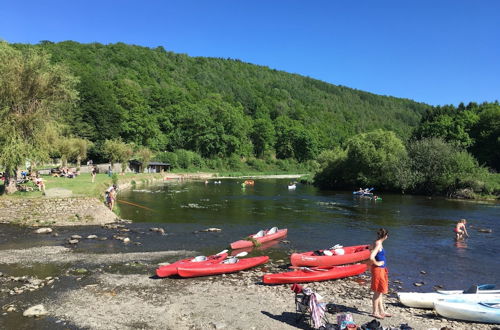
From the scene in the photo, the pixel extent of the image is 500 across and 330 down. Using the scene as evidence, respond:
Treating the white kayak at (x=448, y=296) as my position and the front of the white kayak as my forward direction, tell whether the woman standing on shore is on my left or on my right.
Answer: on my left

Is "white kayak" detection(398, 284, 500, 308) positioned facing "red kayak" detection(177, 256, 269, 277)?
yes

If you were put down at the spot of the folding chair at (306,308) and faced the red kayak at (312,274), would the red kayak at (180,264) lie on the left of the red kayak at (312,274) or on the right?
left

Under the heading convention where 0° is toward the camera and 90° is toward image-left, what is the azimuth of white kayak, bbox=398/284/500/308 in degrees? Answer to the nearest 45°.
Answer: approximately 90°

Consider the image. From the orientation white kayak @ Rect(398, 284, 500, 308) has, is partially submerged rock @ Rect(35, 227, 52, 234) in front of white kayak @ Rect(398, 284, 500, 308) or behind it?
in front

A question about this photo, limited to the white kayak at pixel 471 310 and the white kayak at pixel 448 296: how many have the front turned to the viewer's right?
0

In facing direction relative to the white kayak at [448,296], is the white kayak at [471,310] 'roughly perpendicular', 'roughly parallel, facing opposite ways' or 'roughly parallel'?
roughly parallel

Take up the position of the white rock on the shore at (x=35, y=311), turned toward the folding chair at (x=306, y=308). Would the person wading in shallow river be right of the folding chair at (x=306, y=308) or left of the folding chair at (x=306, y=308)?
left

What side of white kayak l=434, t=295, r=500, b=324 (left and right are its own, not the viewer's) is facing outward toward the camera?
left

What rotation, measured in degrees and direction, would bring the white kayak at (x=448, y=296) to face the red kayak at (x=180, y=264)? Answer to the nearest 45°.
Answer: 0° — it already faces it
